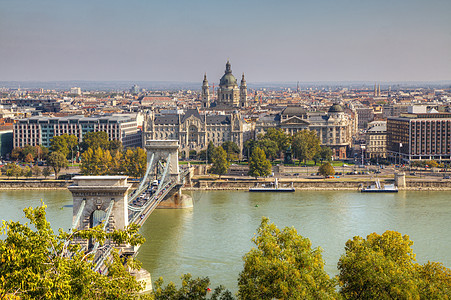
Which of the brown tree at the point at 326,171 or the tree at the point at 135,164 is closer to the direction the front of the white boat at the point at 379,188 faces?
the tree

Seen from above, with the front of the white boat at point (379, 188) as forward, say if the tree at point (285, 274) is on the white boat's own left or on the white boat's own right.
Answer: on the white boat's own left

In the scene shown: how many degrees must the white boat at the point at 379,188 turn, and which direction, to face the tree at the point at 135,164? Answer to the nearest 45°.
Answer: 0° — it already faces it

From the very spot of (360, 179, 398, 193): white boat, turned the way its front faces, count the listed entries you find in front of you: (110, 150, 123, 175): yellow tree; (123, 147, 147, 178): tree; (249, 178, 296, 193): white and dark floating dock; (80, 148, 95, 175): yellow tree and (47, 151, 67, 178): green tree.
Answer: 5

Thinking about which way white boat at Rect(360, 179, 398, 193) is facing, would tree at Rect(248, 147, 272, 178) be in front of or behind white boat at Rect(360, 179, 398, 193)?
in front

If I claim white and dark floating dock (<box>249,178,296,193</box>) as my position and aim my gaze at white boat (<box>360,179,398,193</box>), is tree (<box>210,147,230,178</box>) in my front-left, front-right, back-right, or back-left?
back-left

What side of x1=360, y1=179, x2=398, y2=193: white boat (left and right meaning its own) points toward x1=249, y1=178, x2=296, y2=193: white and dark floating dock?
front

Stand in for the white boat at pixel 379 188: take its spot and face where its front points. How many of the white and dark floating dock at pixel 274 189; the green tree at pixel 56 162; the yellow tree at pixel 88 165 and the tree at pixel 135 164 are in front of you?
4

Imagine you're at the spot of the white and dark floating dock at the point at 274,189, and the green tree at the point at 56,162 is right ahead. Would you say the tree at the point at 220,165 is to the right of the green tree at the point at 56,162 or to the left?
right

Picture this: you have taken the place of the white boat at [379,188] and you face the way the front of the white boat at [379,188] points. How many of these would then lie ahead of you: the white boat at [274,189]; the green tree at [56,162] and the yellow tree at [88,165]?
3

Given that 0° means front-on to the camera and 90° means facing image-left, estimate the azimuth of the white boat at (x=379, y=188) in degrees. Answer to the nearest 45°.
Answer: approximately 90°

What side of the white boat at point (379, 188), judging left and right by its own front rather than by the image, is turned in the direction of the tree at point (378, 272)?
left
